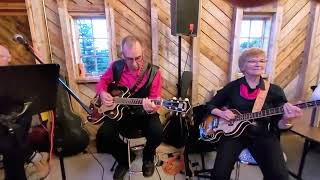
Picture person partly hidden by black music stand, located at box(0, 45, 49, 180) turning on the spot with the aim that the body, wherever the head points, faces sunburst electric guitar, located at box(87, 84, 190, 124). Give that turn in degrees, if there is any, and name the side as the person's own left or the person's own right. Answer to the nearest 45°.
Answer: approximately 45° to the person's own left

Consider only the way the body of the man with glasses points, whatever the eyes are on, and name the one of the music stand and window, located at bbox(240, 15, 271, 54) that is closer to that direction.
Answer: the music stand

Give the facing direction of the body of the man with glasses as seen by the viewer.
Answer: toward the camera

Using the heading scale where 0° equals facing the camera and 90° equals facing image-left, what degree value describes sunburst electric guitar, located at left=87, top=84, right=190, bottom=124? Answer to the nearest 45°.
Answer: approximately 0°

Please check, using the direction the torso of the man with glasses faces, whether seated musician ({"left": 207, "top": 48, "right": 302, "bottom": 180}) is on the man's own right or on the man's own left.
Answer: on the man's own left

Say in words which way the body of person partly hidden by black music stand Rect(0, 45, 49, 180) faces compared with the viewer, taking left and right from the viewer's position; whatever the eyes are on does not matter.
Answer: facing the viewer and to the right of the viewer

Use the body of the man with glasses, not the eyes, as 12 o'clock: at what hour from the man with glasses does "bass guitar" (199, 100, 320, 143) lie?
The bass guitar is roughly at 10 o'clock from the man with glasses.

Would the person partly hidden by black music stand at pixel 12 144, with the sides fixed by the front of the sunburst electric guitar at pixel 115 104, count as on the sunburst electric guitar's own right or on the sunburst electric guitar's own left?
on the sunburst electric guitar's own right

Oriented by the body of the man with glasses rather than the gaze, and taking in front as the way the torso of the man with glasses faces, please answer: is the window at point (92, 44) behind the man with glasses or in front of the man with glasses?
behind

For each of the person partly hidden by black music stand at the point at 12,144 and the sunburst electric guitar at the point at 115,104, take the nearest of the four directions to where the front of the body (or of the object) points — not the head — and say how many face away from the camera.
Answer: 0
